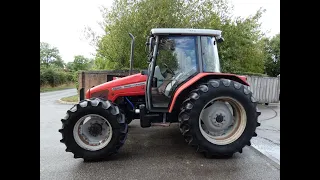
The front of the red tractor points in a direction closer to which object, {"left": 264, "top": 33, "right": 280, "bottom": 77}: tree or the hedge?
the hedge

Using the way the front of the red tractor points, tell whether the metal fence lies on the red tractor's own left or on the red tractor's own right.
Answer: on the red tractor's own right

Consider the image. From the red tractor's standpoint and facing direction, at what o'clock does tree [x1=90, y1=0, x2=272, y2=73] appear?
The tree is roughly at 3 o'clock from the red tractor.

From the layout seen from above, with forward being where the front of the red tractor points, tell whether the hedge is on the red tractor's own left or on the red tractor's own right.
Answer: on the red tractor's own right

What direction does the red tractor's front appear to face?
to the viewer's left

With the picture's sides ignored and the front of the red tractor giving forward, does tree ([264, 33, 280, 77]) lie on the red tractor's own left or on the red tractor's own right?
on the red tractor's own right
